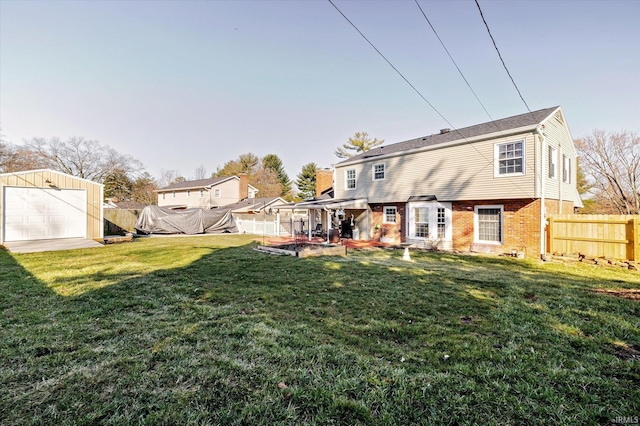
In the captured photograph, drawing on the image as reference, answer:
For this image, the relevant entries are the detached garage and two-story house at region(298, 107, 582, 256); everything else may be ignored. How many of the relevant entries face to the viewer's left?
0

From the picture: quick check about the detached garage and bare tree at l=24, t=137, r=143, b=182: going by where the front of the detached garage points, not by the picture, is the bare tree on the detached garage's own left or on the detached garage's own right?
on the detached garage's own left

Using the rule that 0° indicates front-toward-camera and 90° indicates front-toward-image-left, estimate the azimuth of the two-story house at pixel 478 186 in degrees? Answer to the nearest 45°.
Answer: approximately 225°

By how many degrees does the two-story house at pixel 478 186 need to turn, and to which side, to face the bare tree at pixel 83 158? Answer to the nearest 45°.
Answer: approximately 135° to its left

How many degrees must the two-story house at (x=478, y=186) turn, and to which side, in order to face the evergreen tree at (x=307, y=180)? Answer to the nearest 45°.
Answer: approximately 90° to its left

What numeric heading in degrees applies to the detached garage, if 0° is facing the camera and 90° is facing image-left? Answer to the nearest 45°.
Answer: approximately 315°
